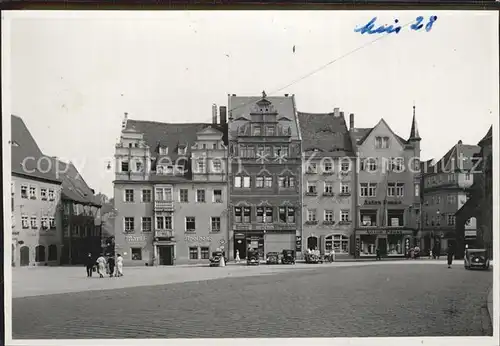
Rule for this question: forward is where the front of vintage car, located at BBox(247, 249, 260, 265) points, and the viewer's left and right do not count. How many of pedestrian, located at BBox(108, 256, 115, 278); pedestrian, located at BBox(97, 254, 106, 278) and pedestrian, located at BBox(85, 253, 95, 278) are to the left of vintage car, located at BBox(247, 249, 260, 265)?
0

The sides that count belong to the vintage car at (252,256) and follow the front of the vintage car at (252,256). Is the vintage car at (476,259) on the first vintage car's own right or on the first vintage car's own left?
on the first vintage car's own left

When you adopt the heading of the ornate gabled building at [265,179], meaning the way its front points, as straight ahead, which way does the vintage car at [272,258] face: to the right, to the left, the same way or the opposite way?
the same way

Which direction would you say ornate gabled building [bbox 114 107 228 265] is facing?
toward the camera

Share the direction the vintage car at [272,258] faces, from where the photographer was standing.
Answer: facing the viewer

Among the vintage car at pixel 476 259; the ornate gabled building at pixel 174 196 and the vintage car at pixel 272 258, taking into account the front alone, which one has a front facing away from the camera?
the vintage car at pixel 476 259

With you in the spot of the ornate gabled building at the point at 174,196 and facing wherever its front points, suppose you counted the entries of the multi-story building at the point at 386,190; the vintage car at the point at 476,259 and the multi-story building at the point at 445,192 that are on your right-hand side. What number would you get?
0

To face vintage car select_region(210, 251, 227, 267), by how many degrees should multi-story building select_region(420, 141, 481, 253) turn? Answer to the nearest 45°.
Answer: approximately 45° to its right

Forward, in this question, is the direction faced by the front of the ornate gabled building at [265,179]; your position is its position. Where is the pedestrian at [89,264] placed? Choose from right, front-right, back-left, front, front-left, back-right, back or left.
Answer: right

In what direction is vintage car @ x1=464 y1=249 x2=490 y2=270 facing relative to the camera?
away from the camera
